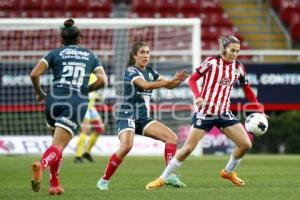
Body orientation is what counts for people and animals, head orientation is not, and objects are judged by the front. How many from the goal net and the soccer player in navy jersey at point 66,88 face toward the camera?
1

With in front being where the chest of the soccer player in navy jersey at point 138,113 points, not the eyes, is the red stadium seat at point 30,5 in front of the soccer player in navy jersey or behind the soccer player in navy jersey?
behind

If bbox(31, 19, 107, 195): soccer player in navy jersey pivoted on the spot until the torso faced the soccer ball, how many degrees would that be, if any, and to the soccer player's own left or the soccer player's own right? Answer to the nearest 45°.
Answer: approximately 90° to the soccer player's own right

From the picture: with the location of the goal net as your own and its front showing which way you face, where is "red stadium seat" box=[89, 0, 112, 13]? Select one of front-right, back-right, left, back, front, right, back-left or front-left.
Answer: back

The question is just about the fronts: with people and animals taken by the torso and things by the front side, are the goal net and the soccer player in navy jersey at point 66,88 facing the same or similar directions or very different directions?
very different directions

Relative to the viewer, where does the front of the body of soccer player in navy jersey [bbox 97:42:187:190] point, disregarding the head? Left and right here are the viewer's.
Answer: facing the viewer and to the right of the viewer

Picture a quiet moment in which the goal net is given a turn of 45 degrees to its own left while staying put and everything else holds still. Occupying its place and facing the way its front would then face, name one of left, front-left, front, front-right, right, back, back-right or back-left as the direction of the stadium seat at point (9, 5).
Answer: back

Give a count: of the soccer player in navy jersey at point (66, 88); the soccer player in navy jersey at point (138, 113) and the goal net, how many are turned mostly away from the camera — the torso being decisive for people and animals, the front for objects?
1

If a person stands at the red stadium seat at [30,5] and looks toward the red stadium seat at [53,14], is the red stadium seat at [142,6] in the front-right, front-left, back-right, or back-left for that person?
front-left

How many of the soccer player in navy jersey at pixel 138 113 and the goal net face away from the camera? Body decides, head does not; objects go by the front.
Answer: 0

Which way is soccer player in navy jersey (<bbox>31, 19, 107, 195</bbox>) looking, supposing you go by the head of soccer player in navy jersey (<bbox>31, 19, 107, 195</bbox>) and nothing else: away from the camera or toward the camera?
away from the camera

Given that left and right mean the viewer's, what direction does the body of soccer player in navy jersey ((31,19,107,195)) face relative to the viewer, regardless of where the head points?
facing away from the viewer

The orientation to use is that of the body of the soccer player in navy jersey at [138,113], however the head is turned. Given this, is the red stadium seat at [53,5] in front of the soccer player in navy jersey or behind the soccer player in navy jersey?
behind

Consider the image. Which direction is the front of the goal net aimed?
toward the camera

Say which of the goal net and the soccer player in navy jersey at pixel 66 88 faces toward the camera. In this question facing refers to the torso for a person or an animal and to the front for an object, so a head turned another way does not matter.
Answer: the goal net

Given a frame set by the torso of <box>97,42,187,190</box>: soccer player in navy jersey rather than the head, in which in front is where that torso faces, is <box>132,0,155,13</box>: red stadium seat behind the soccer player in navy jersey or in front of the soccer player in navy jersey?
behind
